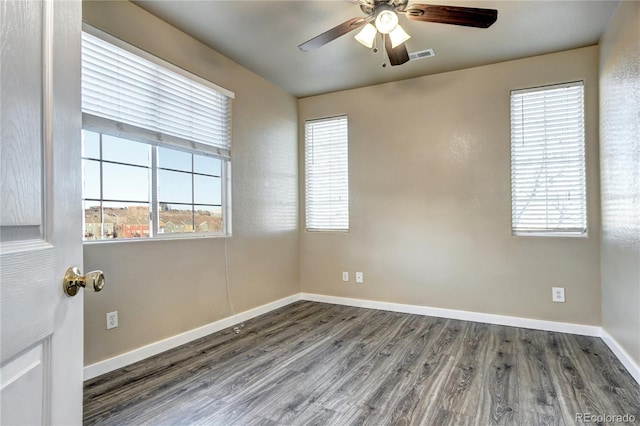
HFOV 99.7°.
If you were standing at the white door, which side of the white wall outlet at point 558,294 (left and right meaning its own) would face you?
front

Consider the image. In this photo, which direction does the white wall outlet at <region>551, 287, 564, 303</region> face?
toward the camera

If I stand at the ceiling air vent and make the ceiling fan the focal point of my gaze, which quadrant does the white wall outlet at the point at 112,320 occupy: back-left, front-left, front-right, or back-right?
front-right

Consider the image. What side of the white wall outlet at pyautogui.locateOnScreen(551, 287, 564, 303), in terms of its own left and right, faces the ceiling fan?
front

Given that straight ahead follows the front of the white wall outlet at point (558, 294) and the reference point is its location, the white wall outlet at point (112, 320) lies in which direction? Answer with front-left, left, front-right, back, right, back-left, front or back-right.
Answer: front-right

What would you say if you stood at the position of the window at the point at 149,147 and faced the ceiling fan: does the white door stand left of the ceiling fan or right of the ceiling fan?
right

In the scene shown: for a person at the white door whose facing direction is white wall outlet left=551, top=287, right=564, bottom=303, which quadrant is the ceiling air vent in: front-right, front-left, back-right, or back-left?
front-left

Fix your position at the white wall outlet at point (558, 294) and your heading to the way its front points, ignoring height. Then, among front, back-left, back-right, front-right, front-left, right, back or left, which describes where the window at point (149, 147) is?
front-right
